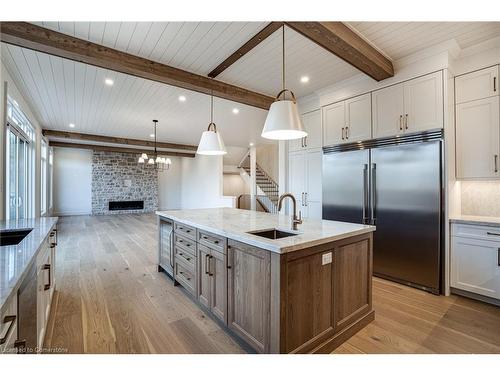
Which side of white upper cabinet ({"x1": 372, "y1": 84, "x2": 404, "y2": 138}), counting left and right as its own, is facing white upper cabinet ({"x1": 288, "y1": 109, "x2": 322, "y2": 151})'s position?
right

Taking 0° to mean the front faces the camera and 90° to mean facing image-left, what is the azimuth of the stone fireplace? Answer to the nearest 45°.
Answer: approximately 0°

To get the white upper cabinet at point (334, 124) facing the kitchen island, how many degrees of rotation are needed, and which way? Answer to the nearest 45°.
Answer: approximately 45° to its left

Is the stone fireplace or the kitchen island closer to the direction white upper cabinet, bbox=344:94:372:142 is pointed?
the kitchen island

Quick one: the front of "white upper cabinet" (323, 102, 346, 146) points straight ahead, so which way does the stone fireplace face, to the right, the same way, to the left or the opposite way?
to the left

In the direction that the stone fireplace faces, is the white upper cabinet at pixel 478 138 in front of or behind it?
in front

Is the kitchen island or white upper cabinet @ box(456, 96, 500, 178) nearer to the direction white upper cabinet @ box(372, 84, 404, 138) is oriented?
the kitchen island

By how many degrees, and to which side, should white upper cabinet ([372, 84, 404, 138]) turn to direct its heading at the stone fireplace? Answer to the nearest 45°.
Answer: approximately 45° to its right

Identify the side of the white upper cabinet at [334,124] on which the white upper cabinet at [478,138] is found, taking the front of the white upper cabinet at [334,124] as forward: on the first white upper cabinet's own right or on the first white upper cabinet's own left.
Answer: on the first white upper cabinet's own left

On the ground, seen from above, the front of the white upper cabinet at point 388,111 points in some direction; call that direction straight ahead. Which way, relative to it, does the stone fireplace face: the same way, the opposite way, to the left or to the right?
to the left

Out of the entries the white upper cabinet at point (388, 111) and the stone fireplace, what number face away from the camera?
0
